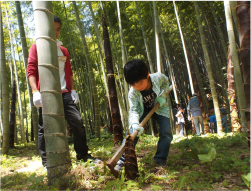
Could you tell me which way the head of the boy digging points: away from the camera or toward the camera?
toward the camera

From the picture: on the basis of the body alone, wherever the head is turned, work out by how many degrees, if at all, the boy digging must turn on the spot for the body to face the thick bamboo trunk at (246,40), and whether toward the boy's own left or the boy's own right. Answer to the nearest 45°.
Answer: approximately 135° to the boy's own left

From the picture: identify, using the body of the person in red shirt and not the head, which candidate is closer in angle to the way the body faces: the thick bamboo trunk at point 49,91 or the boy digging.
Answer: the thick bamboo trunk

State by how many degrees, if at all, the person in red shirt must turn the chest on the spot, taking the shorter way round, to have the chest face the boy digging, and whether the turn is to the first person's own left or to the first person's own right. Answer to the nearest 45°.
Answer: approximately 90° to the first person's own left

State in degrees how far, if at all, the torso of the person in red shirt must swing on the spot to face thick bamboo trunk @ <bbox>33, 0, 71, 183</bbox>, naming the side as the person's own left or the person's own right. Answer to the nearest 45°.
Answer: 0° — they already face it

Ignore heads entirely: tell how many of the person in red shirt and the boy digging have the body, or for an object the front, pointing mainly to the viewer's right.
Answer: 0

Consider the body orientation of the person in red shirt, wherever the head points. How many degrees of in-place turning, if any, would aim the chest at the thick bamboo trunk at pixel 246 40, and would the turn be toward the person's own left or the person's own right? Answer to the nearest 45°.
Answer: approximately 45° to the person's own left

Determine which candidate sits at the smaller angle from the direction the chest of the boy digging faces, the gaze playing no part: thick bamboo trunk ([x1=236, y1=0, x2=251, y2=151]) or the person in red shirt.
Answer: the person in red shirt

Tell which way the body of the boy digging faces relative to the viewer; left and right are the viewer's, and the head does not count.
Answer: facing the viewer and to the left of the viewer

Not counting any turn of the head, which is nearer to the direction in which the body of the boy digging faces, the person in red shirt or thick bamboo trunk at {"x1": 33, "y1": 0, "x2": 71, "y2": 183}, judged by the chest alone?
the thick bamboo trunk

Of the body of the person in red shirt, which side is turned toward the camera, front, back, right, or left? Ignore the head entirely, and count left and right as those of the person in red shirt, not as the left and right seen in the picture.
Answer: front
